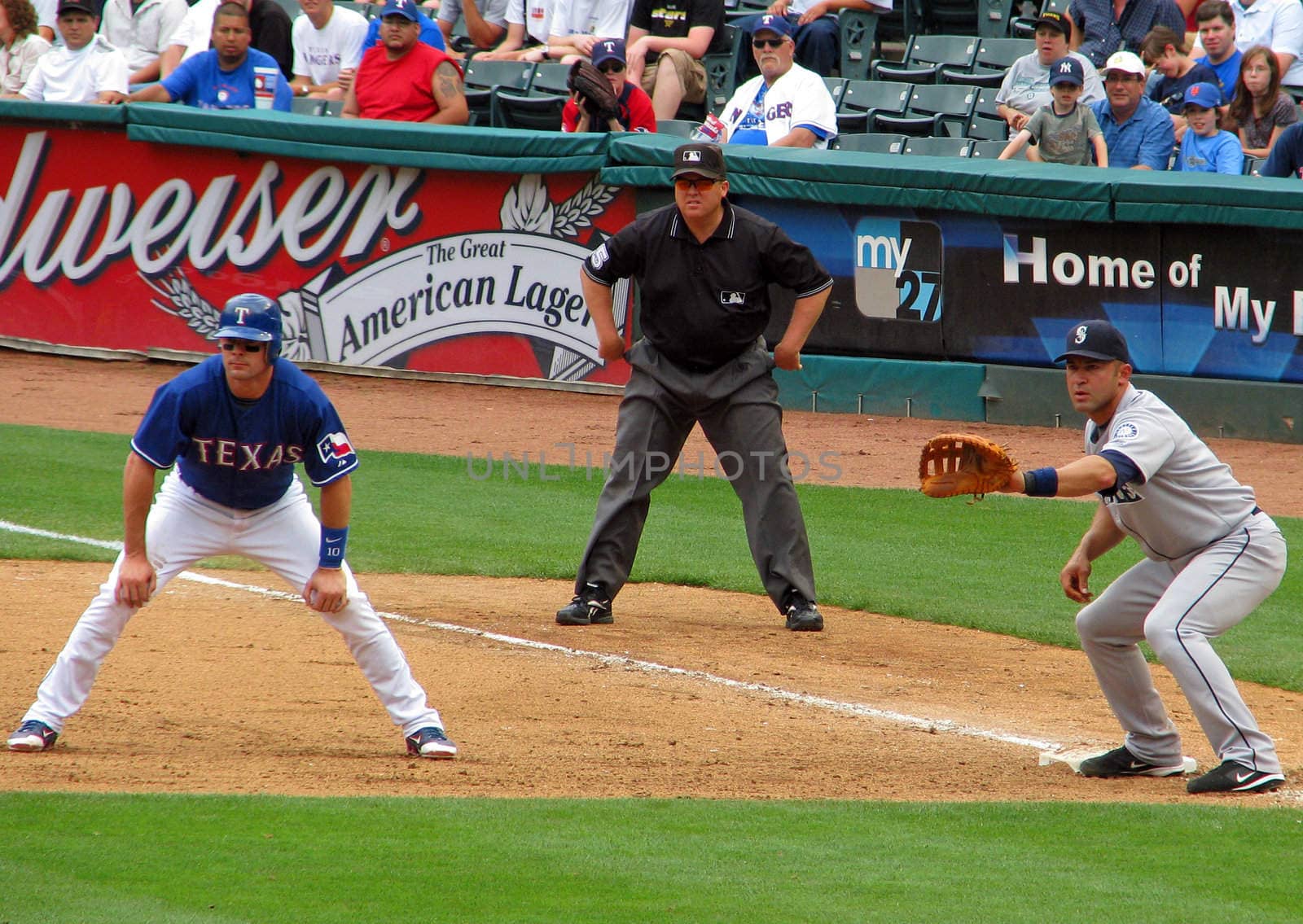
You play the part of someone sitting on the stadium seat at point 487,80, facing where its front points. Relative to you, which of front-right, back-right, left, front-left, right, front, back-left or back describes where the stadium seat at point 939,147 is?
front-left

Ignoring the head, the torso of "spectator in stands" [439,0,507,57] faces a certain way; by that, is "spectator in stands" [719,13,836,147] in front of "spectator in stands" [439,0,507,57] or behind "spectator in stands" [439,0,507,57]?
in front

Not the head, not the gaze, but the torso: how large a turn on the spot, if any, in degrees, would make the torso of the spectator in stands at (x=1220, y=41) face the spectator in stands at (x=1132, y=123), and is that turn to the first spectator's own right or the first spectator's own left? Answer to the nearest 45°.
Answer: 0° — they already face them

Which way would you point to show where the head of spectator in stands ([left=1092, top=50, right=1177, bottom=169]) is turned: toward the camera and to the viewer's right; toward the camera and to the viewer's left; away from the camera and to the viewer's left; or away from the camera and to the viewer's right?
toward the camera and to the viewer's left

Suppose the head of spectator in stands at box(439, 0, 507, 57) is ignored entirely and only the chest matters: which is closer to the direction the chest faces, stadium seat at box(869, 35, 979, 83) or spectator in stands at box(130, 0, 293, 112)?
the spectator in stands

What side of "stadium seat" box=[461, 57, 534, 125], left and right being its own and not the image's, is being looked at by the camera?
front

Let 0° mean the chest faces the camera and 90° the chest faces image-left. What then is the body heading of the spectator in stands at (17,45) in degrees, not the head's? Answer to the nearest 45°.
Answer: approximately 45°

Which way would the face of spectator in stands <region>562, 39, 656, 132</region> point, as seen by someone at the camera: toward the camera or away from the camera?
toward the camera

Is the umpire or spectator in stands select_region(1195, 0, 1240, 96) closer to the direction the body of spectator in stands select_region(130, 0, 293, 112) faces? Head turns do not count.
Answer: the umpire

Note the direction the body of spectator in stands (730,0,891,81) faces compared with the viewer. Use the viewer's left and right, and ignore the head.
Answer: facing the viewer and to the left of the viewer

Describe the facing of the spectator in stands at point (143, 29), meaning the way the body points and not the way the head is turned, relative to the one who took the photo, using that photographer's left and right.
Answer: facing the viewer

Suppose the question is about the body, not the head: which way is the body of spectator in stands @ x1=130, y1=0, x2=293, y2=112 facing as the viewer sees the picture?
toward the camera

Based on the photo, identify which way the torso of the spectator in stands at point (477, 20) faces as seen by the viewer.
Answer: toward the camera

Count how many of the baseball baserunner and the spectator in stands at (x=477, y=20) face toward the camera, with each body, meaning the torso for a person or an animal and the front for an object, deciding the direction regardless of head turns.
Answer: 2

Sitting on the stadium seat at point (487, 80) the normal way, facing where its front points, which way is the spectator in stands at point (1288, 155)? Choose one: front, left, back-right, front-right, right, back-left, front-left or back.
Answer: front-left
